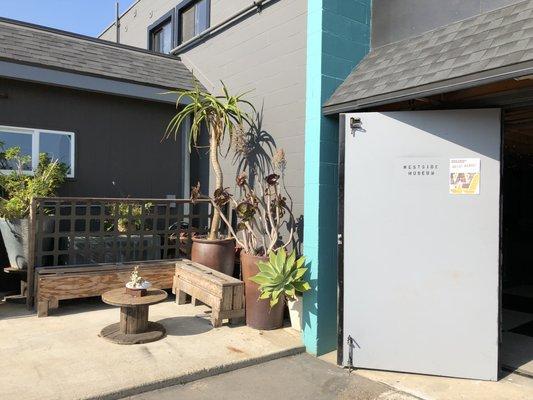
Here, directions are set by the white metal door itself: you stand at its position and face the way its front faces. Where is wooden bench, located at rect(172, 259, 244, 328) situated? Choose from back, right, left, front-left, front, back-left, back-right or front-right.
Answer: right

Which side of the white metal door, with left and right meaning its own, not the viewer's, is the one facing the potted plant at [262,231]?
right

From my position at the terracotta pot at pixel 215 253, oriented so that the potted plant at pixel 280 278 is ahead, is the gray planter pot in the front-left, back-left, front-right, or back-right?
back-right

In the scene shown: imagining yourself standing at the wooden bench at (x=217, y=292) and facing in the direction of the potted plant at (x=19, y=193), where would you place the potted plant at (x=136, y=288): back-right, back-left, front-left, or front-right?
front-left

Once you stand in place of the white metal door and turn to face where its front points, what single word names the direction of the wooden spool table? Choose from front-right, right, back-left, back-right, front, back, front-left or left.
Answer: right

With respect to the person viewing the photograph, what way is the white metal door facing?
facing the viewer

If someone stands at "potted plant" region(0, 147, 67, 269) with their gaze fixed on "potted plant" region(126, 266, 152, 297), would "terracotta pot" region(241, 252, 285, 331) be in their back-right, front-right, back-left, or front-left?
front-left

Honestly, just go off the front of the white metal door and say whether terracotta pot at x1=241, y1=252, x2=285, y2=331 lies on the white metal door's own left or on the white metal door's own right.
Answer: on the white metal door's own right

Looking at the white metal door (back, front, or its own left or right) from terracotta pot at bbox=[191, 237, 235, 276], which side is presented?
right

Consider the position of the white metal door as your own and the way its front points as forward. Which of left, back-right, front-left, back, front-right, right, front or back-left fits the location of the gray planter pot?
right

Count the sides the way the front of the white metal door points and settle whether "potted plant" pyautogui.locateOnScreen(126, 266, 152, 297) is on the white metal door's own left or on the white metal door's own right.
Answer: on the white metal door's own right

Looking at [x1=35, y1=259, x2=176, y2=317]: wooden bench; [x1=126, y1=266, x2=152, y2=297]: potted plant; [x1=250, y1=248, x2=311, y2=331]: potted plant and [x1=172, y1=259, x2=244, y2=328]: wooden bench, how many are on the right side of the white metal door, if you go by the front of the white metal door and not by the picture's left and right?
4

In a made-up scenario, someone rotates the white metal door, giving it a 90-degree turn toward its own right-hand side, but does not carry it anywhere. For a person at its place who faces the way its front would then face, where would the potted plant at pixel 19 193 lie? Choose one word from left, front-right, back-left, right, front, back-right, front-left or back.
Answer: front

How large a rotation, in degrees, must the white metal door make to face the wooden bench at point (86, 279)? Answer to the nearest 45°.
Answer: approximately 90° to its right
